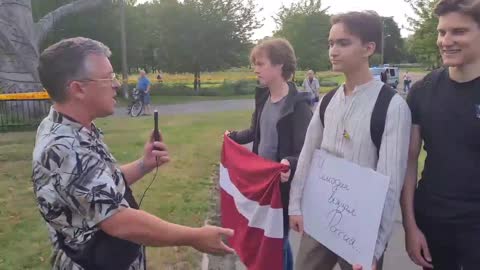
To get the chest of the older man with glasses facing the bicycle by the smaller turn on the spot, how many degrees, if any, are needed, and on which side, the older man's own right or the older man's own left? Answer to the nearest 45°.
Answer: approximately 90° to the older man's own left

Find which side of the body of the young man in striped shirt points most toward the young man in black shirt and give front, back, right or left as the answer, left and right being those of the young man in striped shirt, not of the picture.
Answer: left

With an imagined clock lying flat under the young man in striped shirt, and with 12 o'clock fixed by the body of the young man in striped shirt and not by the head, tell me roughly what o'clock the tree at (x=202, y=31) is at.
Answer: The tree is roughly at 4 o'clock from the young man in striped shirt.

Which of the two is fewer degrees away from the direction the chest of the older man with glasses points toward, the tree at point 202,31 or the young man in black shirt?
the young man in black shirt

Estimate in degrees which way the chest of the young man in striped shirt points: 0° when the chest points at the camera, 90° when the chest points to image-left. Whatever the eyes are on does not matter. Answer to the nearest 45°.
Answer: approximately 45°

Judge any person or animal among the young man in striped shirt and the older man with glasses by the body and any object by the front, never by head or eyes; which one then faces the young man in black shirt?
the older man with glasses

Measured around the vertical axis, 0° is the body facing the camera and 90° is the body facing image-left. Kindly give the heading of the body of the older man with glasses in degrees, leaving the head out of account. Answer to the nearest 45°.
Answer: approximately 270°

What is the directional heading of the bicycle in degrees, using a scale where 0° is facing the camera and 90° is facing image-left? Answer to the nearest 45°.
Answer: approximately 45°

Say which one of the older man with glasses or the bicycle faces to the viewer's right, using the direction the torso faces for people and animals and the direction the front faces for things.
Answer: the older man with glasses
